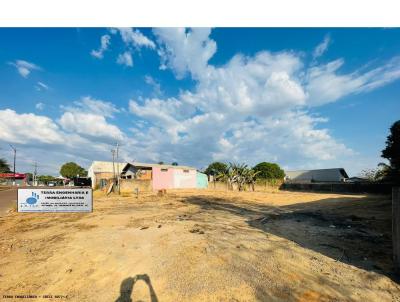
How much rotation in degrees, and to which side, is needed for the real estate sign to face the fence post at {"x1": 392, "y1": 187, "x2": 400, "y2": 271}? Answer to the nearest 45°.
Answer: approximately 45° to its left

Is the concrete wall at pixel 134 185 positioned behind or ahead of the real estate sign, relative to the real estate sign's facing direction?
behind

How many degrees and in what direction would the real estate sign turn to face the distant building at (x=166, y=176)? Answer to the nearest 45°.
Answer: approximately 135° to its left

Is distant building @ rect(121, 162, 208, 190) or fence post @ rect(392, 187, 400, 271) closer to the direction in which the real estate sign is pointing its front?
the fence post

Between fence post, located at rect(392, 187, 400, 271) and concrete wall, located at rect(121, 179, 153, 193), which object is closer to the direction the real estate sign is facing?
the fence post

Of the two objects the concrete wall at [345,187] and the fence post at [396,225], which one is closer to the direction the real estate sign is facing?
the fence post

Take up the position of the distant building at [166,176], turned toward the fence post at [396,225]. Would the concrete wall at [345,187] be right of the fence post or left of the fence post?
left
